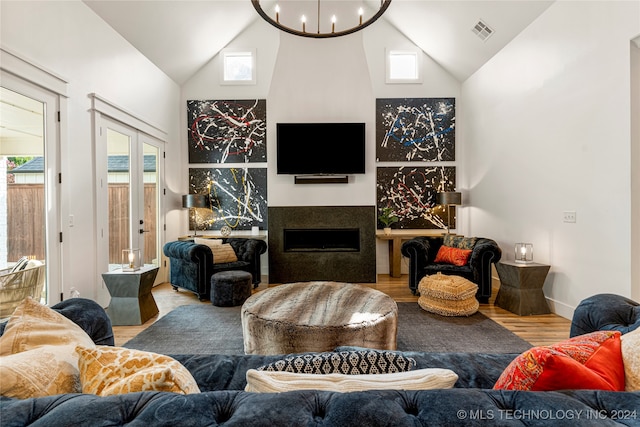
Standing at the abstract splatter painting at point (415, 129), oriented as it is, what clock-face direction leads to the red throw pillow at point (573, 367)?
The red throw pillow is roughly at 12 o'clock from the abstract splatter painting.

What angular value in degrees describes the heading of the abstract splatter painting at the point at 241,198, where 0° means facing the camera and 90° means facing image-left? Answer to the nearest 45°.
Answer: approximately 0°

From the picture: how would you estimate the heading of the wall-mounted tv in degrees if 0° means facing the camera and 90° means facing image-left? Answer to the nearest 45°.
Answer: approximately 0°

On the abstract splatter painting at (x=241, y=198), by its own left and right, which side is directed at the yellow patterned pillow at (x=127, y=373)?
front

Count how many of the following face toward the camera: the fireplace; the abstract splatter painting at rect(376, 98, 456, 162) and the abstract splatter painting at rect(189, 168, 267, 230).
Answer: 3

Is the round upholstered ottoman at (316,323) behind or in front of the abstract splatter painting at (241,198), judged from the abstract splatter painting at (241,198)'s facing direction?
in front

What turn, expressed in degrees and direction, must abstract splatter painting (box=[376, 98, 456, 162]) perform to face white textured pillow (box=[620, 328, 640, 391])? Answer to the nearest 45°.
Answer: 0° — it already faces it
